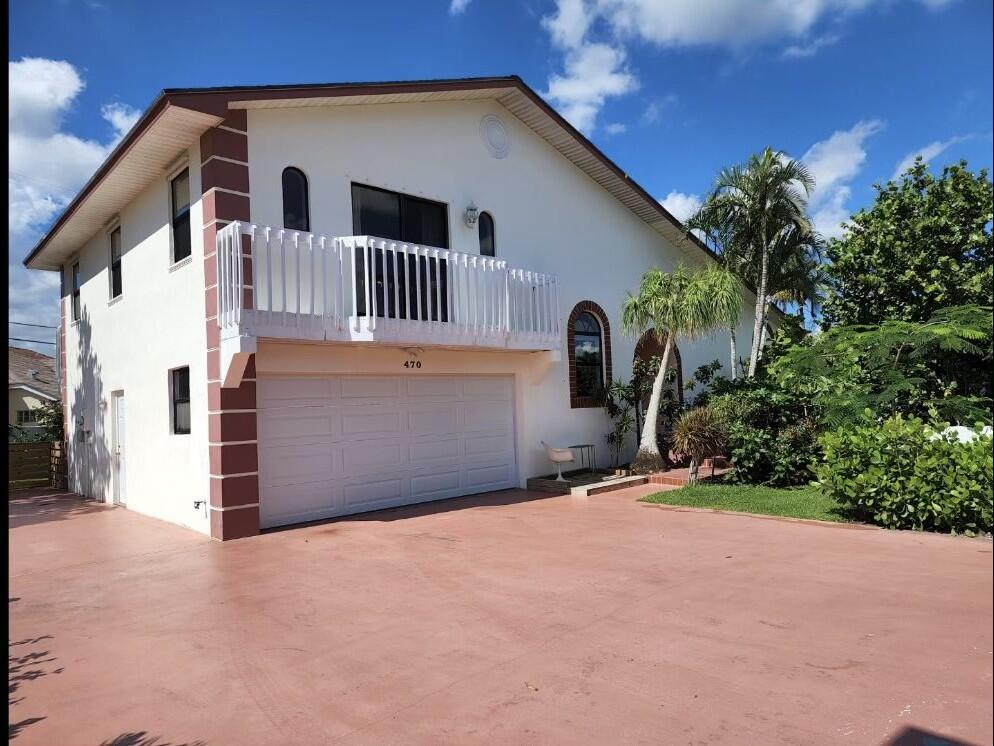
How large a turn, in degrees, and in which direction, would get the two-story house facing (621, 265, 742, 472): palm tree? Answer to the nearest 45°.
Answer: approximately 45° to its left

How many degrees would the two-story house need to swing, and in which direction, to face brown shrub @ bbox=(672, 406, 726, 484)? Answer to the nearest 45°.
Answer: approximately 45° to its left

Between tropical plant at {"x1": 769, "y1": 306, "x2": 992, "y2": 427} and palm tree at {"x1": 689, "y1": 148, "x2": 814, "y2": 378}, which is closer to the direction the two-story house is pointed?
the tropical plant

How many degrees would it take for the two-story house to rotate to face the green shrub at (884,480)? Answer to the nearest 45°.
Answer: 0° — it already faces it

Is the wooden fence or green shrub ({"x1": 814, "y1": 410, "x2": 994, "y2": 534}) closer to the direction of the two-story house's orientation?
the green shrub

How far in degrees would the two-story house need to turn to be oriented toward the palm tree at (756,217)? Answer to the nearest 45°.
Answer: approximately 45° to its left

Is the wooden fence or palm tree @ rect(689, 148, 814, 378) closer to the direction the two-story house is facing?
the palm tree

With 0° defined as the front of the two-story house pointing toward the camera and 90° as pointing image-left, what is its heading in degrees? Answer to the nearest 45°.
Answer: approximately 315°
